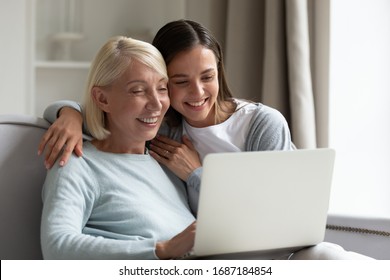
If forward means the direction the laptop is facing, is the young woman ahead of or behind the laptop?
ahead

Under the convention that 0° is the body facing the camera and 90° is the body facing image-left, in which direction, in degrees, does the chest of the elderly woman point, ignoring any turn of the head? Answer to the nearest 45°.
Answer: approximately 315°

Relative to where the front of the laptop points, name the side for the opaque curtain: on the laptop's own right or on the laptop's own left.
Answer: on the laptop's own right

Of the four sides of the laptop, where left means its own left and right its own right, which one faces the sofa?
front

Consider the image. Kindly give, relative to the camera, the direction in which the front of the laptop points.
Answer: facing away from the viewer and to the left of the viewer

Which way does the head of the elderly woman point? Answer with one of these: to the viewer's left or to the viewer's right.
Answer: to the viewer's right
